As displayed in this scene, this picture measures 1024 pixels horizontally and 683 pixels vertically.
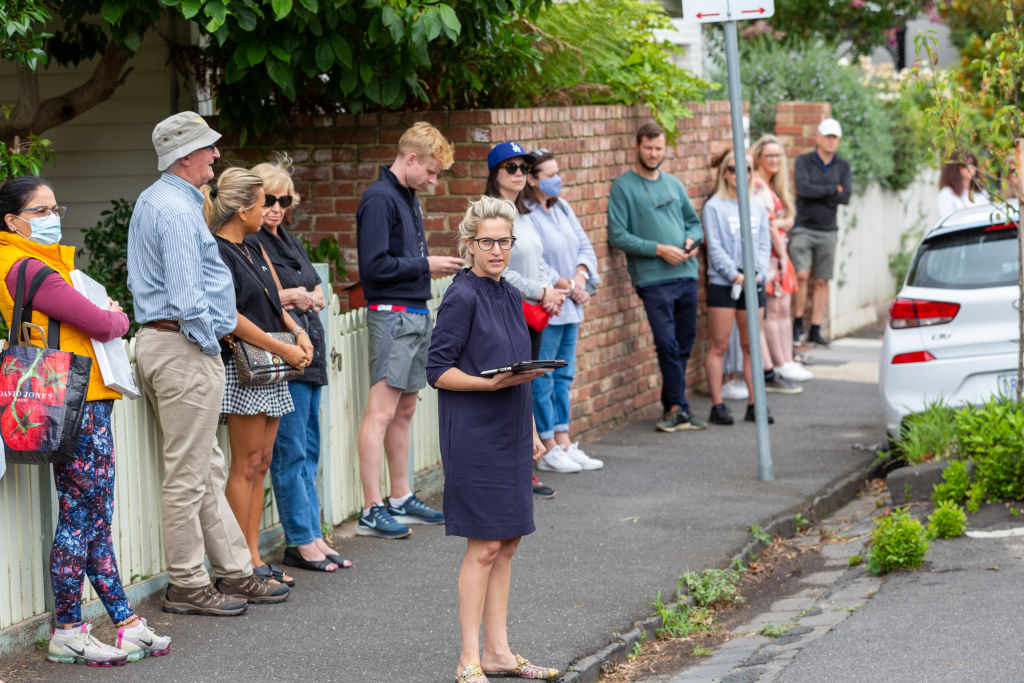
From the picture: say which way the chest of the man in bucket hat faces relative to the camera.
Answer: to the viewer's right

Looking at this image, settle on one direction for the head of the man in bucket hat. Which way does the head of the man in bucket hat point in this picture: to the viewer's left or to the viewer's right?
to the viewer's right

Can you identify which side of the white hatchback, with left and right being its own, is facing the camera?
back

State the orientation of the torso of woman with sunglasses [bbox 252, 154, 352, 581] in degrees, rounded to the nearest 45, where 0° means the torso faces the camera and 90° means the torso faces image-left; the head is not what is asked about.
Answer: approximately 315°

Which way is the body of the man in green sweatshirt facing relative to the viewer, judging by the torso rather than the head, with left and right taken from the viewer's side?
facing the viewer and to the right of the viewer

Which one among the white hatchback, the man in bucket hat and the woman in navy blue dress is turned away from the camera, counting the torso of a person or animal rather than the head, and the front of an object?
the white hatchback

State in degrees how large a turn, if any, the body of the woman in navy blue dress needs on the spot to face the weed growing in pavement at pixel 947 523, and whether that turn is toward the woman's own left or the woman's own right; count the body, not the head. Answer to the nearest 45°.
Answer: approximately 90° to the woman's own left

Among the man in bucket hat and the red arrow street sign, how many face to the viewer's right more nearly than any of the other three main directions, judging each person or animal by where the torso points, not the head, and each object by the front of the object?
1

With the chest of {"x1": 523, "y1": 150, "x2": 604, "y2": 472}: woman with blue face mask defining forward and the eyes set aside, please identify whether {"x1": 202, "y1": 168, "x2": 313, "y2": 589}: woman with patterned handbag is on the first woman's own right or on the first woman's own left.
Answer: on the first woman's own right

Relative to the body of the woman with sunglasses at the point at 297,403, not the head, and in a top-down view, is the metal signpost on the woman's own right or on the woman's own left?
on the woman's own left

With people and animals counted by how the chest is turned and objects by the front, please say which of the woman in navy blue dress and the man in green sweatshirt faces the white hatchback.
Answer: the man in green sweatshirt

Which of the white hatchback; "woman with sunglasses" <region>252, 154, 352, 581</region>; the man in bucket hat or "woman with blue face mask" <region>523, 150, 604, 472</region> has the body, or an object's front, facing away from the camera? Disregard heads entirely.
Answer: the white hatchback

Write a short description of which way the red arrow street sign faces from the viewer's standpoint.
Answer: facing the viewer
